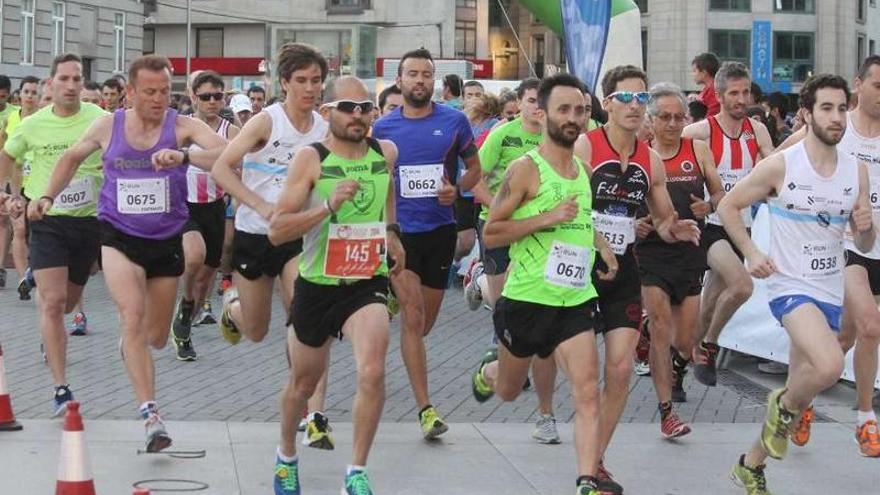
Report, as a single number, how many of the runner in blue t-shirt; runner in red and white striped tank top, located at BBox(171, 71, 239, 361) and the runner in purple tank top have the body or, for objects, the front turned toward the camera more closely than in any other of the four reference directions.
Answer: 3

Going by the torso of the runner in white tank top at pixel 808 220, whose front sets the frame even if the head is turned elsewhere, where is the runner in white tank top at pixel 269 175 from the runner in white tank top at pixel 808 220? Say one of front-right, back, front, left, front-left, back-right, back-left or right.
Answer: back-right

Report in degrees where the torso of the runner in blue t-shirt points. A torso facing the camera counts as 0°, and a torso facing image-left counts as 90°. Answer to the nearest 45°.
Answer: approximately 0°

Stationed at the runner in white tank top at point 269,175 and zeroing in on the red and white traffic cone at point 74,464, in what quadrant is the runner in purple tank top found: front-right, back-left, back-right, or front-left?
front-right

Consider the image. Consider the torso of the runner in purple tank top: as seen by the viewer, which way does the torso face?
toward the camera

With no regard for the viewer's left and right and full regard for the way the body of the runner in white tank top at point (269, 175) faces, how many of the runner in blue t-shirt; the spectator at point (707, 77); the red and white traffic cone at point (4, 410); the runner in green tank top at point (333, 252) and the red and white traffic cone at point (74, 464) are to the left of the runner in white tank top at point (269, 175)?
2

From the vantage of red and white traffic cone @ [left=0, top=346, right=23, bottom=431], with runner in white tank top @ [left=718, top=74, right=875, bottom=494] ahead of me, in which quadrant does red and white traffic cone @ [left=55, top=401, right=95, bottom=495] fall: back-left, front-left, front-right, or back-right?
front-right

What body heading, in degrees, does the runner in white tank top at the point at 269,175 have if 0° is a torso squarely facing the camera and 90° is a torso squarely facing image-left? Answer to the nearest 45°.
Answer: approximately 315°

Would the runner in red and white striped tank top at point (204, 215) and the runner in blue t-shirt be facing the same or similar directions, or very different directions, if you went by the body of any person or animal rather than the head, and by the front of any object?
same or similar directions

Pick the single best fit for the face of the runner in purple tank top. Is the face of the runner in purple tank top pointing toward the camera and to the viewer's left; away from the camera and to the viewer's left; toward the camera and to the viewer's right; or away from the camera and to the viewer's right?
toward the camera and to the viewer's right

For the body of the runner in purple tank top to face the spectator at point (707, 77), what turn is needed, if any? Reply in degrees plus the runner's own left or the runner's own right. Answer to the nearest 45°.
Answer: approximately 135° to the runner's own left

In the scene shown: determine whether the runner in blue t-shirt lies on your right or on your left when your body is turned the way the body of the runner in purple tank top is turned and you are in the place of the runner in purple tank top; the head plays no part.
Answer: on your left

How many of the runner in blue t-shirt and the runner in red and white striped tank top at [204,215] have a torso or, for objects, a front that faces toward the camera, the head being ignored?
2

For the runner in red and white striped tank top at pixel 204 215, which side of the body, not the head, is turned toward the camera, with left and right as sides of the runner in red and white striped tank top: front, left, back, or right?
front
